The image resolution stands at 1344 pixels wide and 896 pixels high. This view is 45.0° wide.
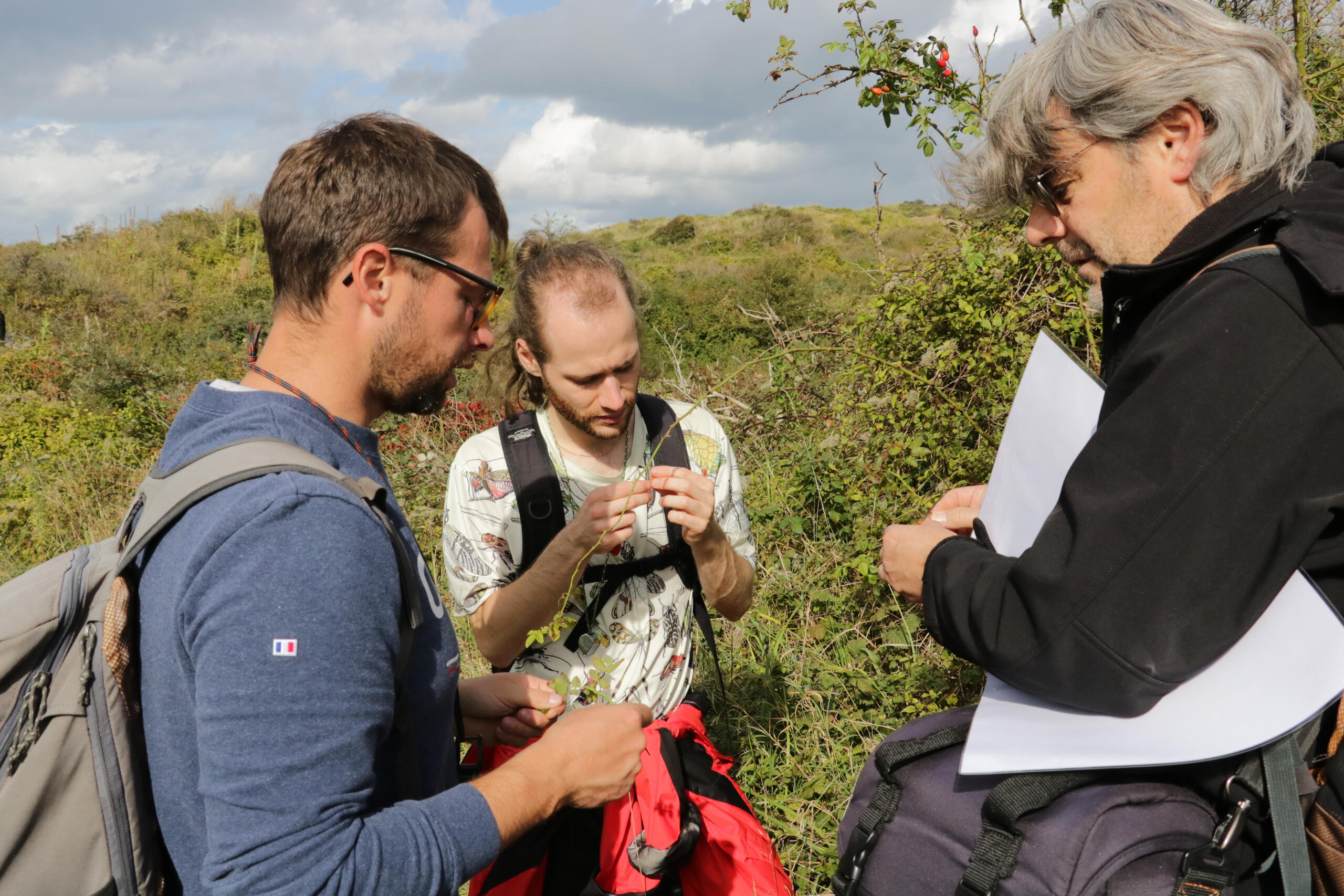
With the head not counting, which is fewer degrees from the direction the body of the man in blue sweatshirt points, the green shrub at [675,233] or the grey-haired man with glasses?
the grey-haired man with glasses

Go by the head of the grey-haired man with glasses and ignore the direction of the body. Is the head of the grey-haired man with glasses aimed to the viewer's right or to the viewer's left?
to the viewer's left

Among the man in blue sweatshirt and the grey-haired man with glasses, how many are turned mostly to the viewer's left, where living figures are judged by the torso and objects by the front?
1

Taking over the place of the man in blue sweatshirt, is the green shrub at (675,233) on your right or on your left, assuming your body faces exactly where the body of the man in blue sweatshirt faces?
on your left

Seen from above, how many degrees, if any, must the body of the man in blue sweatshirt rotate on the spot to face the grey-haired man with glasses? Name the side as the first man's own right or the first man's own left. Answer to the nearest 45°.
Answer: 0° — they already face them

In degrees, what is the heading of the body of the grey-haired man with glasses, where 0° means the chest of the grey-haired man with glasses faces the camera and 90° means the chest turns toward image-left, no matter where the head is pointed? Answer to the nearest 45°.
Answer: approximately 90°

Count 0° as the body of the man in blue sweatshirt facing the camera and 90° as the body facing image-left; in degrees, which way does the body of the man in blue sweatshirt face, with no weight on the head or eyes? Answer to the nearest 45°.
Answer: approximately 270°

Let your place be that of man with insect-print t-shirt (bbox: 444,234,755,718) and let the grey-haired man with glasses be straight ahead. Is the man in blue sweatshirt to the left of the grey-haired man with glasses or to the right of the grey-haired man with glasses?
right

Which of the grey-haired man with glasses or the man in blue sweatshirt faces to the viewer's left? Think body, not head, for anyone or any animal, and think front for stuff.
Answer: the grey-haired man with glasses

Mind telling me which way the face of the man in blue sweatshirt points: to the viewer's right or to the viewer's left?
to the viewer's right

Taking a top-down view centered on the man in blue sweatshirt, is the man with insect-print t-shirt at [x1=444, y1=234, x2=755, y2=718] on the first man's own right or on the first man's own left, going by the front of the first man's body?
on the first man's own left
